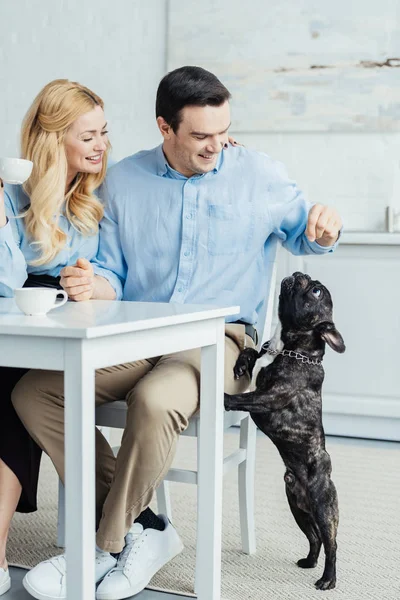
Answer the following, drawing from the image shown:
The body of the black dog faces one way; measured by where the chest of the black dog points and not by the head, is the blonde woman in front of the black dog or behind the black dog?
in front

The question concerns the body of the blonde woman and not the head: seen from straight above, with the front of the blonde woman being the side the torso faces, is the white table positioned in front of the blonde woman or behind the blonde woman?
in front

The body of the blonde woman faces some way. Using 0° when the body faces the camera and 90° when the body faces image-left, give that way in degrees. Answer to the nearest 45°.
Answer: approximately 315°

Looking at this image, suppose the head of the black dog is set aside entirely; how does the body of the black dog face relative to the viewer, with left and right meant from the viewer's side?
facing to the left of the viewer

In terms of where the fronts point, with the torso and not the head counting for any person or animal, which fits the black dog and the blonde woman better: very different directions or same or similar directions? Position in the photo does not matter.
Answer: very different directions

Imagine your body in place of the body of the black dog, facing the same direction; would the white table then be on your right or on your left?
on your left

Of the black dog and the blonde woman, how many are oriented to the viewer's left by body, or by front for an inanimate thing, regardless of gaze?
1

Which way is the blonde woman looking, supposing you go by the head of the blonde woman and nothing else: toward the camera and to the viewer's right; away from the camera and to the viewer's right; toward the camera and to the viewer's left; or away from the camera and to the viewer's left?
toward the camera and to the viewer's right

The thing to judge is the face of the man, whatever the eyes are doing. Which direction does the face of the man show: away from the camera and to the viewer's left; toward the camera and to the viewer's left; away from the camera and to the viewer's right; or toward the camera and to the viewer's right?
toward the camera and to the viewer's right

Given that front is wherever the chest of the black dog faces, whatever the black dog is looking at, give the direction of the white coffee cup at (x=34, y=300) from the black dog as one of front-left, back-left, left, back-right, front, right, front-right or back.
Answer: front-left
